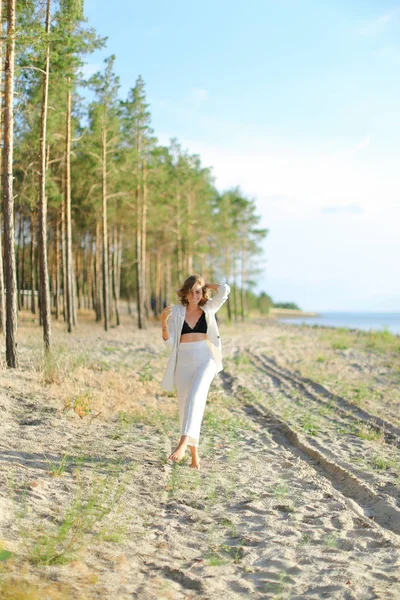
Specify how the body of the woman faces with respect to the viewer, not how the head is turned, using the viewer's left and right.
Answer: facing the viewer
